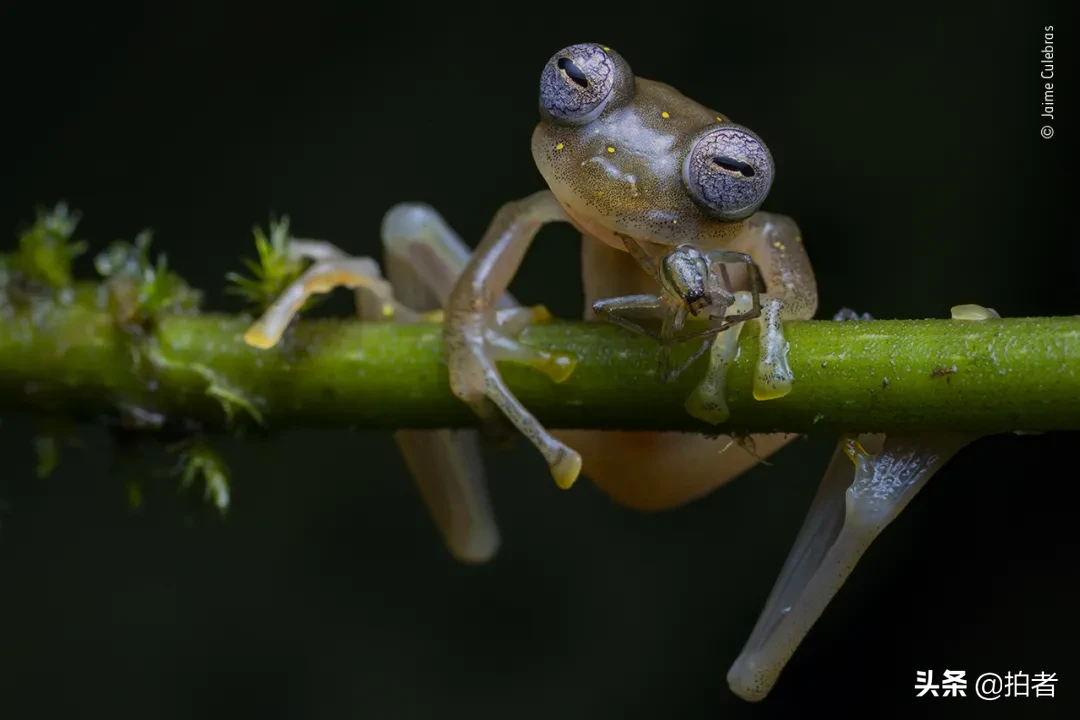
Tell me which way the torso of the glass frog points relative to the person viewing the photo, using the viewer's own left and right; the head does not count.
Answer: facing the viewer

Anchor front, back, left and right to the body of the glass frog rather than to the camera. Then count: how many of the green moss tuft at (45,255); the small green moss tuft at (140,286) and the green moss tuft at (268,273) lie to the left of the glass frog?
0

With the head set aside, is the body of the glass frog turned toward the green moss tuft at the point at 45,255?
no

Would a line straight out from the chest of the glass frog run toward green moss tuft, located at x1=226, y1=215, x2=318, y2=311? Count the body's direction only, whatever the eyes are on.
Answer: no

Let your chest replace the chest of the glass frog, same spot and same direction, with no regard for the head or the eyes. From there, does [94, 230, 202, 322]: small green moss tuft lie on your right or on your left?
on your right
